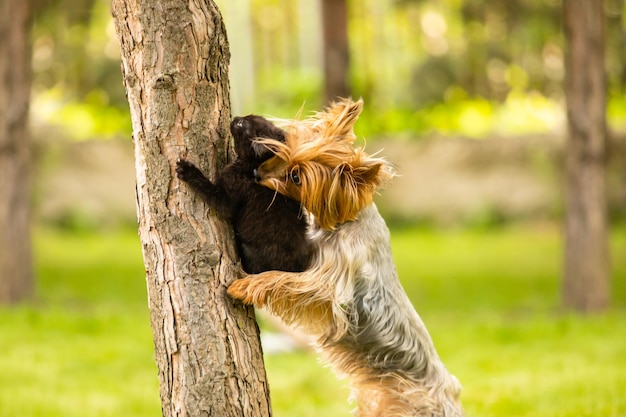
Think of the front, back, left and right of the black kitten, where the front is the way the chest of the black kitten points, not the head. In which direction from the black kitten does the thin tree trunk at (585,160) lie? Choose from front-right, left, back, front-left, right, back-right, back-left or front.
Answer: back-right

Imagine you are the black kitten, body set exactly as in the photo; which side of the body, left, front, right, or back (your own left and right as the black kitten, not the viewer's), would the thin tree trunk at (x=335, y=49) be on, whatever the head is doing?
right

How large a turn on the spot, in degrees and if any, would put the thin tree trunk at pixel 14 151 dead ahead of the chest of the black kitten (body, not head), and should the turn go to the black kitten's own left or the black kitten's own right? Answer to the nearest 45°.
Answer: approximately 45° to the black kitten's own right

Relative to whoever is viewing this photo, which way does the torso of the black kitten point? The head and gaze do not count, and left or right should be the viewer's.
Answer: facing to the left of the viewer

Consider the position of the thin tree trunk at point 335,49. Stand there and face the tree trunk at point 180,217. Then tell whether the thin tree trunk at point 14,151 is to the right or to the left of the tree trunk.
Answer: right

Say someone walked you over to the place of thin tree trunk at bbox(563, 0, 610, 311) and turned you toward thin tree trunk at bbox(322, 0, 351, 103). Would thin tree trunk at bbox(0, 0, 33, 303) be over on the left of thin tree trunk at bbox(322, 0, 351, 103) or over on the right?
left
